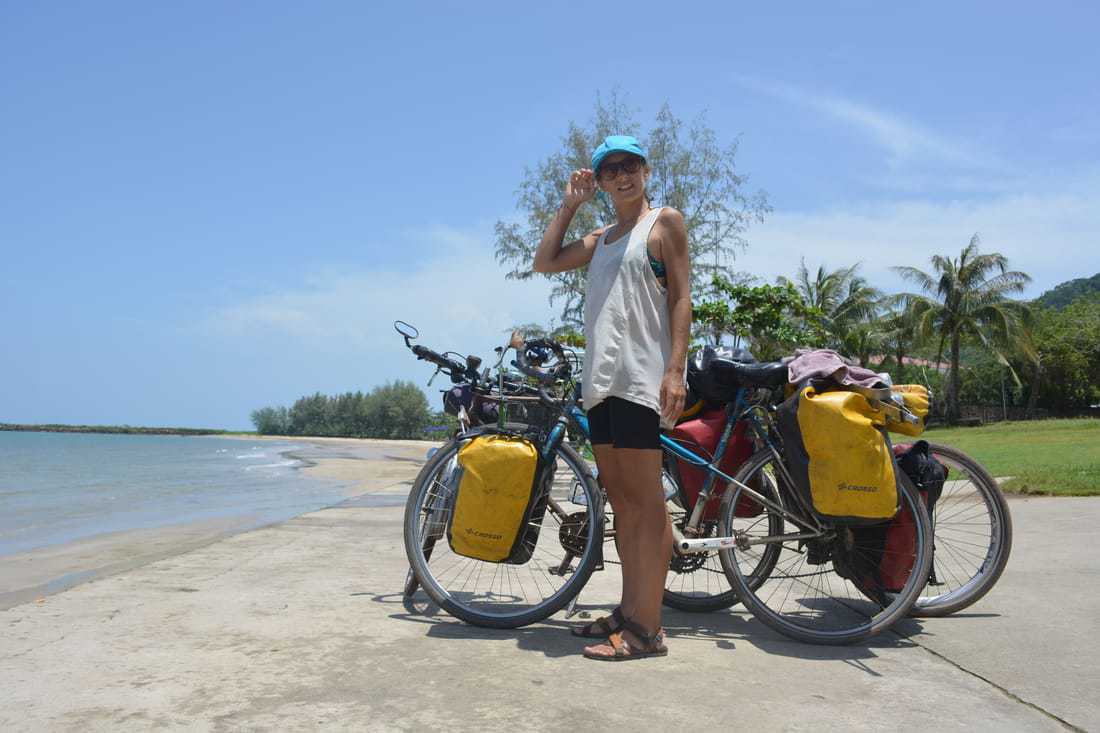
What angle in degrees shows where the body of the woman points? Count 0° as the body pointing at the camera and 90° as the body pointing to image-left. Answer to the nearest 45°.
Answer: approximately 45°

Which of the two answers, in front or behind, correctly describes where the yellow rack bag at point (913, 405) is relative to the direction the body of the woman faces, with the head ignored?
behind

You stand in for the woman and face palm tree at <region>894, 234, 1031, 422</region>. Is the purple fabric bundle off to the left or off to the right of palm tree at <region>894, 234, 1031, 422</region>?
right

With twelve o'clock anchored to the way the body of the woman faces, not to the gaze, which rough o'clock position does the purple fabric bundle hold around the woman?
The purple fabric bundle is roughly at 7 o'clock from the woman.

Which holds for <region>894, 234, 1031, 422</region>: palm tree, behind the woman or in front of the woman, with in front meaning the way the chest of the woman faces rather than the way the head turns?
behind
